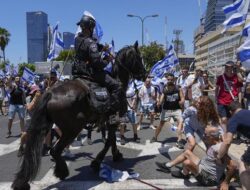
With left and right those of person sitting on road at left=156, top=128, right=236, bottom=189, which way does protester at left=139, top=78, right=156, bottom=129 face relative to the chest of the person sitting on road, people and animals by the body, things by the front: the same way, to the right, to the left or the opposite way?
to the left

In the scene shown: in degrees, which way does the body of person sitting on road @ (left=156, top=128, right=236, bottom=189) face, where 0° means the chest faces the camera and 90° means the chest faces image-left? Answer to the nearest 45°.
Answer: approximately 90°

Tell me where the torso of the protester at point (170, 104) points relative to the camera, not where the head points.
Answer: toward the camera

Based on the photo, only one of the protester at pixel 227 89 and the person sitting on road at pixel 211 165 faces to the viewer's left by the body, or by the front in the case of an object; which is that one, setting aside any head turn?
the person sitting on road

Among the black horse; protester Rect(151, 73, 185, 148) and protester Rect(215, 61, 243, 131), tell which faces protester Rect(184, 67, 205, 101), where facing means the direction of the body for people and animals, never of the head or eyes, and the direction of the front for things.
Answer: the black horse

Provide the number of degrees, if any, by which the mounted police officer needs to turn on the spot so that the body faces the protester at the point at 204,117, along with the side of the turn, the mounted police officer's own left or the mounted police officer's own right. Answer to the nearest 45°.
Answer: approximately 45° to the mounted police officer's own right

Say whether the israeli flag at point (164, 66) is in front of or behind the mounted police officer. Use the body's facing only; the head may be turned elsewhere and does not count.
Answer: in front

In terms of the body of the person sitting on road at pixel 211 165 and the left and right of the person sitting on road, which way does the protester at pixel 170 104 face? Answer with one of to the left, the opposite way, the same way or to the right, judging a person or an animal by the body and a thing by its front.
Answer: to the left

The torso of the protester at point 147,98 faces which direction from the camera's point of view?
toward the camera

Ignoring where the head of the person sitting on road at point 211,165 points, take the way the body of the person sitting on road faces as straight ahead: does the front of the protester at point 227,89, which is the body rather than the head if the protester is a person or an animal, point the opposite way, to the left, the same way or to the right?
to the left

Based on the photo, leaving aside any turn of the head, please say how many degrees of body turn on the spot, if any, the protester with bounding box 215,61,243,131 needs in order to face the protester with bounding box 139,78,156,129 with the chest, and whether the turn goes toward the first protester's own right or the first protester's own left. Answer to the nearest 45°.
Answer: approximately 135° to the first protester's own right

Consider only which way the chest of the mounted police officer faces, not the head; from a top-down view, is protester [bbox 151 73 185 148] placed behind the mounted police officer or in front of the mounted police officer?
in front
